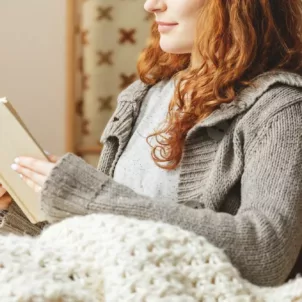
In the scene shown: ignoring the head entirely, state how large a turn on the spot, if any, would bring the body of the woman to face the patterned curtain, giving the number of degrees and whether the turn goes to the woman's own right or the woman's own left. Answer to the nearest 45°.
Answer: approximately 135° to the woman's own right

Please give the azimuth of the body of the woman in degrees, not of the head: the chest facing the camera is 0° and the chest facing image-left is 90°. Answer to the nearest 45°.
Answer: approximately 45°
